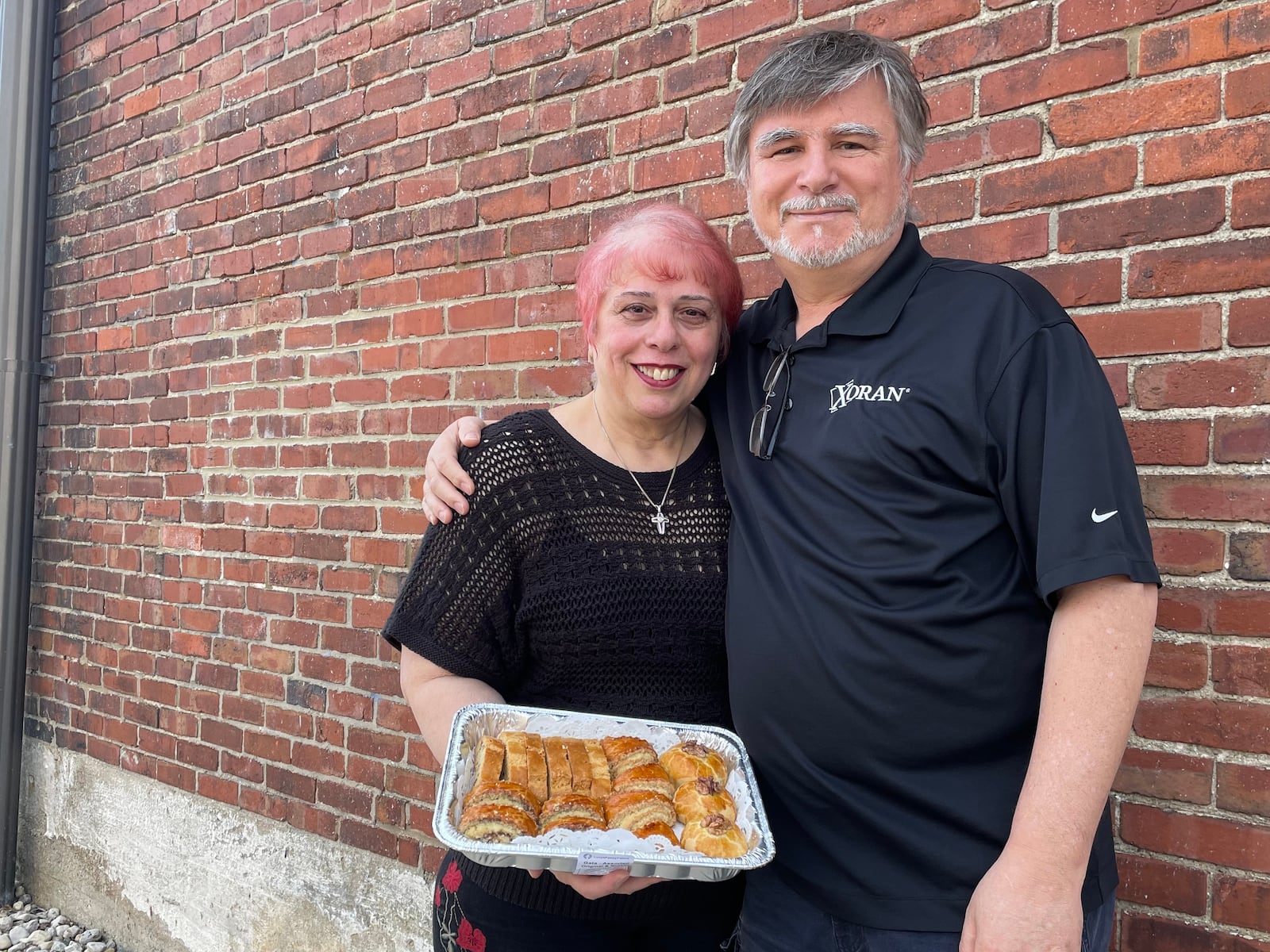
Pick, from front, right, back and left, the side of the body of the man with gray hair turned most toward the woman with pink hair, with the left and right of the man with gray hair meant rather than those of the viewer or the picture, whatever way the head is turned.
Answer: right

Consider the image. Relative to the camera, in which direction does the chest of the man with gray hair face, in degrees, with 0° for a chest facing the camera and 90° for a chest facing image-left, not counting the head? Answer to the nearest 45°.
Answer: approximately 45°
